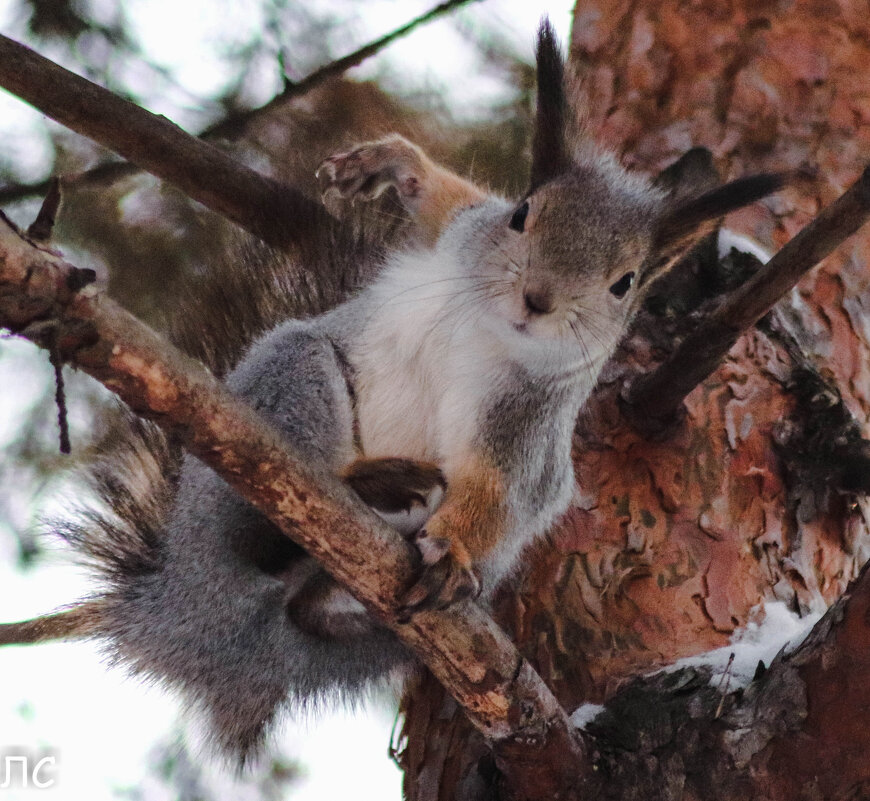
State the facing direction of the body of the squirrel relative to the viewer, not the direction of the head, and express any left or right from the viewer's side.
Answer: facing the viewer
